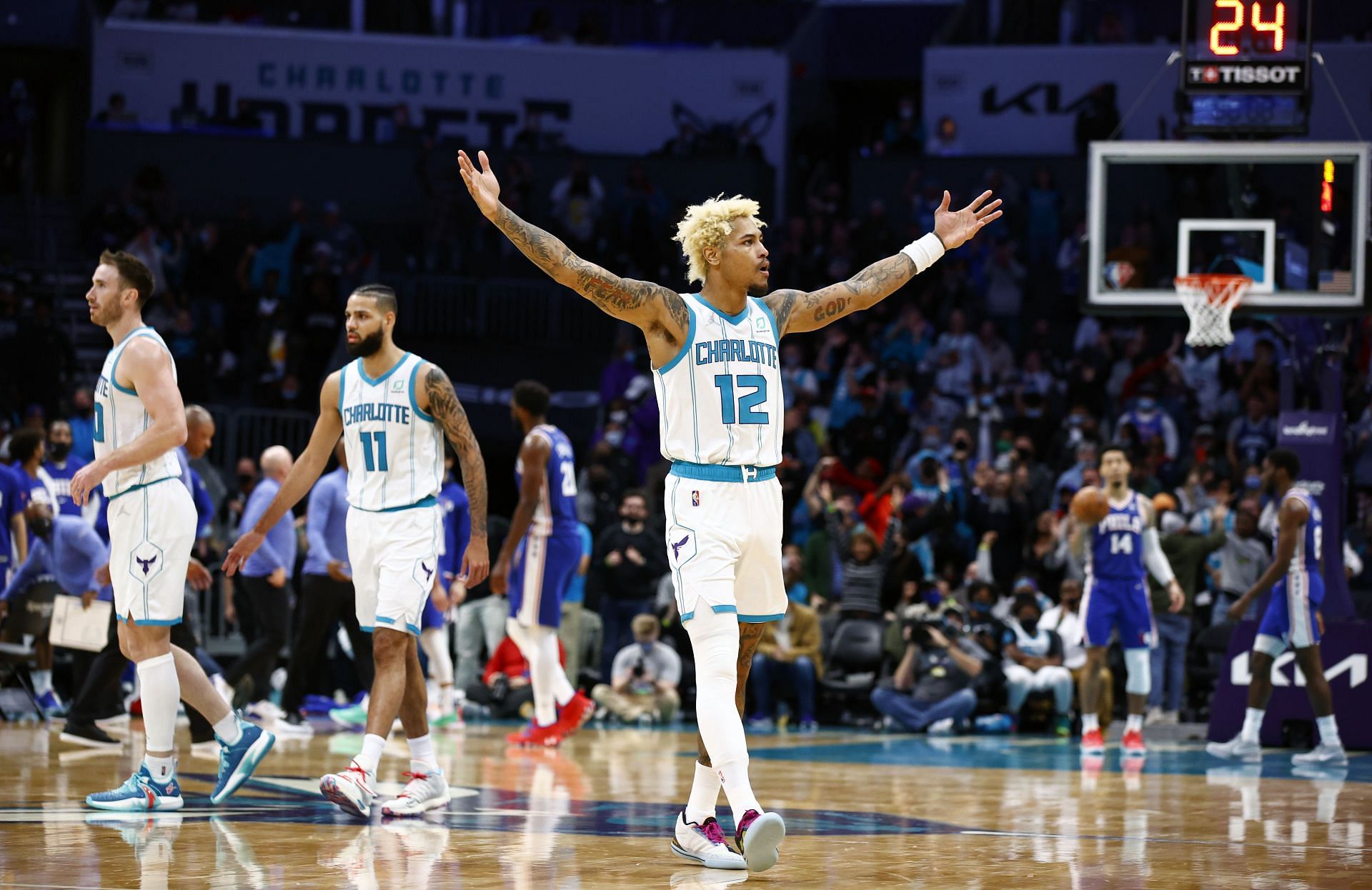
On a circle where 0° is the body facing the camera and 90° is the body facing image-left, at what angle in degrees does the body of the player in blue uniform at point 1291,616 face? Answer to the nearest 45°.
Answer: approximately 90°

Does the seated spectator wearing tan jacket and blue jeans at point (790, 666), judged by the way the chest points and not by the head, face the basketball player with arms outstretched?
yes

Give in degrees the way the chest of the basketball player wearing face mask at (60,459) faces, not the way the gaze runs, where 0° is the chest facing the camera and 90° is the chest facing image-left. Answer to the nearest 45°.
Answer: approximately 0°

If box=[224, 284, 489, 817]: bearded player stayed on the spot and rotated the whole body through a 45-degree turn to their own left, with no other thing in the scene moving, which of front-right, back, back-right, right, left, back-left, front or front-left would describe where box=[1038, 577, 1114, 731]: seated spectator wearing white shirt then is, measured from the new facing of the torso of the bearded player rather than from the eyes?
back-left

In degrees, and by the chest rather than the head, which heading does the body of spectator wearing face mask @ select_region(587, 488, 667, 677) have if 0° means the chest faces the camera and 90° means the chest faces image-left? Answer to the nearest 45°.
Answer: approximately 0°

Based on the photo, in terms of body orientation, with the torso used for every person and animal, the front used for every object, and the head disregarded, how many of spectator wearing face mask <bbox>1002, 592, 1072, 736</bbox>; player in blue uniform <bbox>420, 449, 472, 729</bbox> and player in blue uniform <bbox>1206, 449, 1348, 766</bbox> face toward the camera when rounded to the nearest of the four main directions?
1

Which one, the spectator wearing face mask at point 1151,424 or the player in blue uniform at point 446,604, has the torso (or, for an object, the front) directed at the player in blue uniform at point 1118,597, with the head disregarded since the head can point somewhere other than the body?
the spectator wearing face mask

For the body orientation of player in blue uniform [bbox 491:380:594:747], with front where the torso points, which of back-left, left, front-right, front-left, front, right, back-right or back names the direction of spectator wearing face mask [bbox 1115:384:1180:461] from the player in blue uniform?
right
